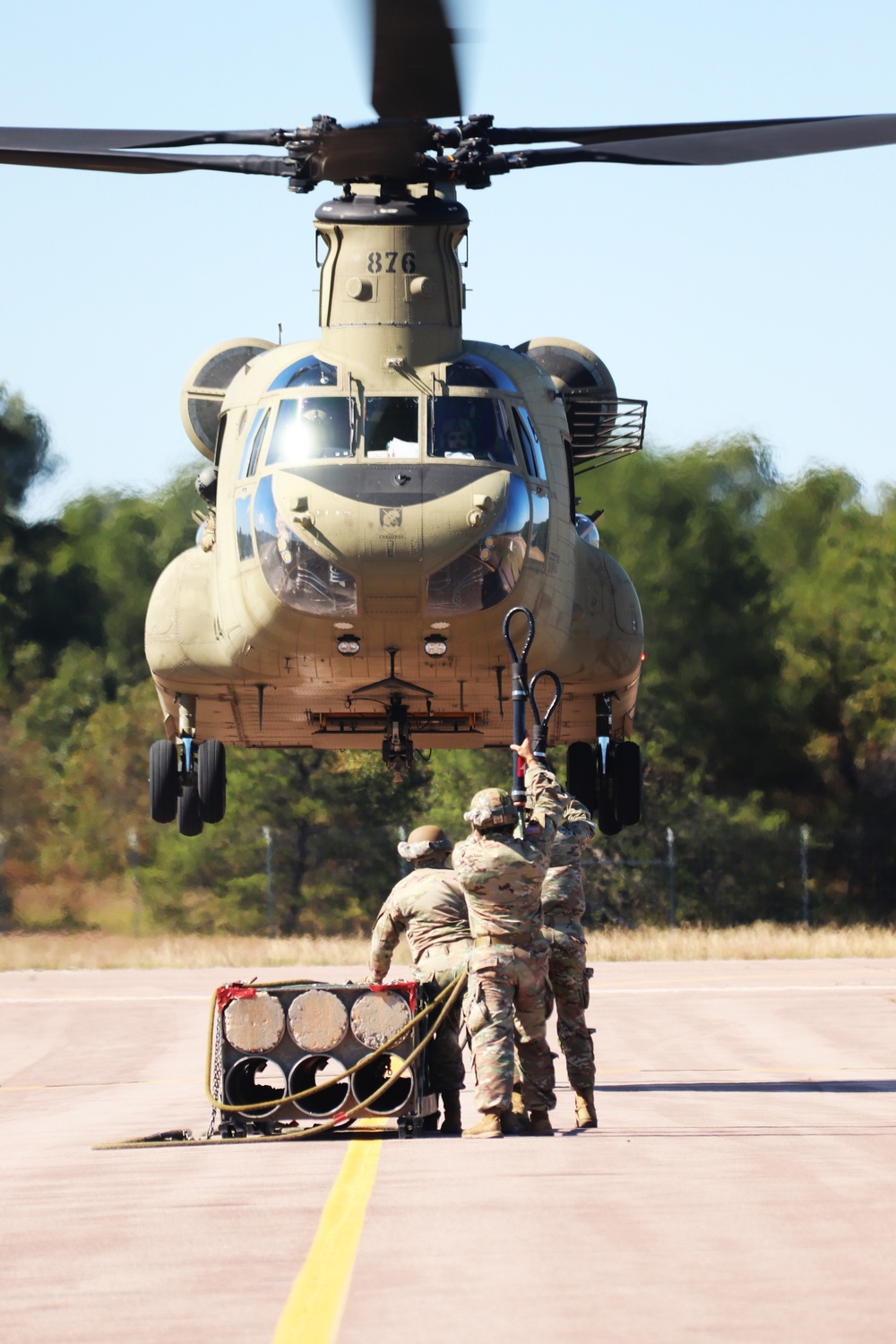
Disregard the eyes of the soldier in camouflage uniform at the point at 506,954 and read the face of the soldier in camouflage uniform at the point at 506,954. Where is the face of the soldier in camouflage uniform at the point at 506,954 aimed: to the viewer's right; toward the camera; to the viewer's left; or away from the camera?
away from the camera

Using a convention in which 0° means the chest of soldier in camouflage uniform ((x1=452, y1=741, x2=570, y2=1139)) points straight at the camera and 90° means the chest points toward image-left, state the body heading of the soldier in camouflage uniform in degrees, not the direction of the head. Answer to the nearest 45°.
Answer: approximately 180°

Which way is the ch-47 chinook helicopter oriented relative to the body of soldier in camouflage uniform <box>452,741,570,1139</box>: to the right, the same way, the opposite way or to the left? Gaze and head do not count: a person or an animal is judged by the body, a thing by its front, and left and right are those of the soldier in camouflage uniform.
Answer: the opposite way

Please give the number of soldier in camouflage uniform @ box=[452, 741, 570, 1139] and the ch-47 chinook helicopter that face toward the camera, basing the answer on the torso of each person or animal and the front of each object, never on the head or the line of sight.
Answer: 1

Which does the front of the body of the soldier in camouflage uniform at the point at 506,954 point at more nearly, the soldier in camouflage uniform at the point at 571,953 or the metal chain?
the soldier in camouflage uniform

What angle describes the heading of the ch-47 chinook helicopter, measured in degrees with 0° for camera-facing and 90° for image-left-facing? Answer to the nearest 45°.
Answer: approximately 0°

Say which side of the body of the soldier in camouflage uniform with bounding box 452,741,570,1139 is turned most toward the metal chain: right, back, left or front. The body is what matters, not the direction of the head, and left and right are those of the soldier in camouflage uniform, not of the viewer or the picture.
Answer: left
